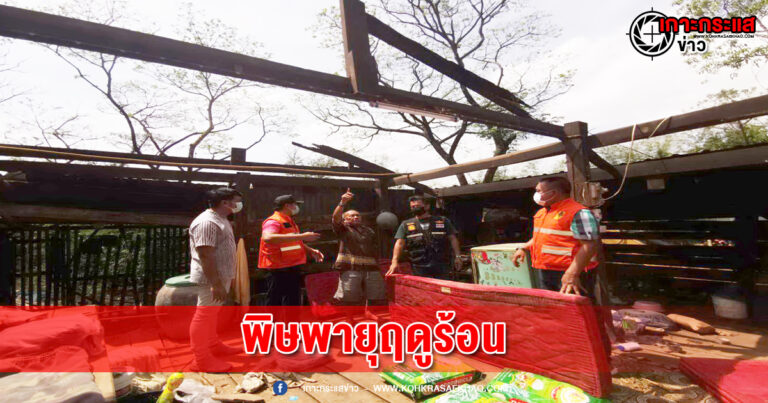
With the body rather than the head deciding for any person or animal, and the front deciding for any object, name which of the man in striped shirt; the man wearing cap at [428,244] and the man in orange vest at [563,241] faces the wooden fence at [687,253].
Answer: the man in striped shirt

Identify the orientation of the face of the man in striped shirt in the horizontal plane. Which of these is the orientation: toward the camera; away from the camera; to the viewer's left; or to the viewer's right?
to the viewer's right

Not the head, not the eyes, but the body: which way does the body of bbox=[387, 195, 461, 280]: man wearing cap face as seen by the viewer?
toward the camera

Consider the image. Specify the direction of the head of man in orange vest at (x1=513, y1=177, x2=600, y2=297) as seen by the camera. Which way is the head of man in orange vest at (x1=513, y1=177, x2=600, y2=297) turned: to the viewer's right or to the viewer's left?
to the viewer's left

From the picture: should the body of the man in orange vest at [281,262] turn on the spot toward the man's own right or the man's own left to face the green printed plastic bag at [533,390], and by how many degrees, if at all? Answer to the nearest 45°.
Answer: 0° — they already face it

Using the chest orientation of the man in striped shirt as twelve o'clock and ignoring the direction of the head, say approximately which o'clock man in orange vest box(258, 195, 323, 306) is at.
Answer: The man in orange vest is roughly at 11 o'clock from the man in striped shirt.

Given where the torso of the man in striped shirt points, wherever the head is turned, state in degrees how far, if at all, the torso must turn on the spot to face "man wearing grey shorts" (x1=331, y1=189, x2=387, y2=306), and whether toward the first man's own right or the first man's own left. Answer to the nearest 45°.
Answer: approximately 45° to the first man's own left

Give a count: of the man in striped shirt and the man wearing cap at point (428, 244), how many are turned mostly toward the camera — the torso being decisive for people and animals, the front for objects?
1

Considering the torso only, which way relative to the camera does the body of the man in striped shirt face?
to the viewer's right

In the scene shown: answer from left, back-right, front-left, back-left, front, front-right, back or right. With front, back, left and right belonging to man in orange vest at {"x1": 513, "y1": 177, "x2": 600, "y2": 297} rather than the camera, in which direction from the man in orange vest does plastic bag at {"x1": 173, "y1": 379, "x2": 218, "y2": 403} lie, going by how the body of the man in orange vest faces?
front

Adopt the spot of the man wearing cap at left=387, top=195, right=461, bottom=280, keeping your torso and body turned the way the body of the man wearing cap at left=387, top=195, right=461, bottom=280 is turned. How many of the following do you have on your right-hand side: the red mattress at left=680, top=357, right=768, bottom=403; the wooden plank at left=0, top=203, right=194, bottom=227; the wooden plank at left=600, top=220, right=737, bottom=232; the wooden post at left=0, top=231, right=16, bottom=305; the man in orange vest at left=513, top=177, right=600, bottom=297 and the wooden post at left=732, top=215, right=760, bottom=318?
2

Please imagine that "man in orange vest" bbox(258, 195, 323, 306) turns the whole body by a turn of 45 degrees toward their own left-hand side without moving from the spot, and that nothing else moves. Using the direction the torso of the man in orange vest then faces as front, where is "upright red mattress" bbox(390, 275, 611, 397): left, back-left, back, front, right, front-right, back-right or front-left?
front-right

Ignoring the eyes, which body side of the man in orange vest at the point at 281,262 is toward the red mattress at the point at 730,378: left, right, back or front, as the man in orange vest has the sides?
front

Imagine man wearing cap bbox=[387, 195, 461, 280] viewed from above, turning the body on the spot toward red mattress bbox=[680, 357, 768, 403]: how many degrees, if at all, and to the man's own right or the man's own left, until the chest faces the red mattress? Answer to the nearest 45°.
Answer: approximately 45° to the man's own left

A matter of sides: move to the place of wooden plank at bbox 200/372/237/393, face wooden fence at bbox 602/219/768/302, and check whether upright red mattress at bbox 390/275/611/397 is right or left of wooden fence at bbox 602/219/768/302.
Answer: right

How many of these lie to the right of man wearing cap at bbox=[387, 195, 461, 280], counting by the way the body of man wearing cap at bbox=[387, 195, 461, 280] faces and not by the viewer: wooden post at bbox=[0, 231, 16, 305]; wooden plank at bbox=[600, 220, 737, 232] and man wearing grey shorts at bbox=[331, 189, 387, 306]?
2

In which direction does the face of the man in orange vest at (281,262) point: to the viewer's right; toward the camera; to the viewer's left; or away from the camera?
to the viewer's right

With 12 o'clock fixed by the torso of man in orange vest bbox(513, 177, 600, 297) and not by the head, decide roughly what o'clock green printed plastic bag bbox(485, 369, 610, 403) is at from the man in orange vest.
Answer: The green printed plastic bag is roughly at 11 o'clock from the man in orange vest.

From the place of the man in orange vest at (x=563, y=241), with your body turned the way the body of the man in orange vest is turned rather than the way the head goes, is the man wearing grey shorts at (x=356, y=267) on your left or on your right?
on your right
